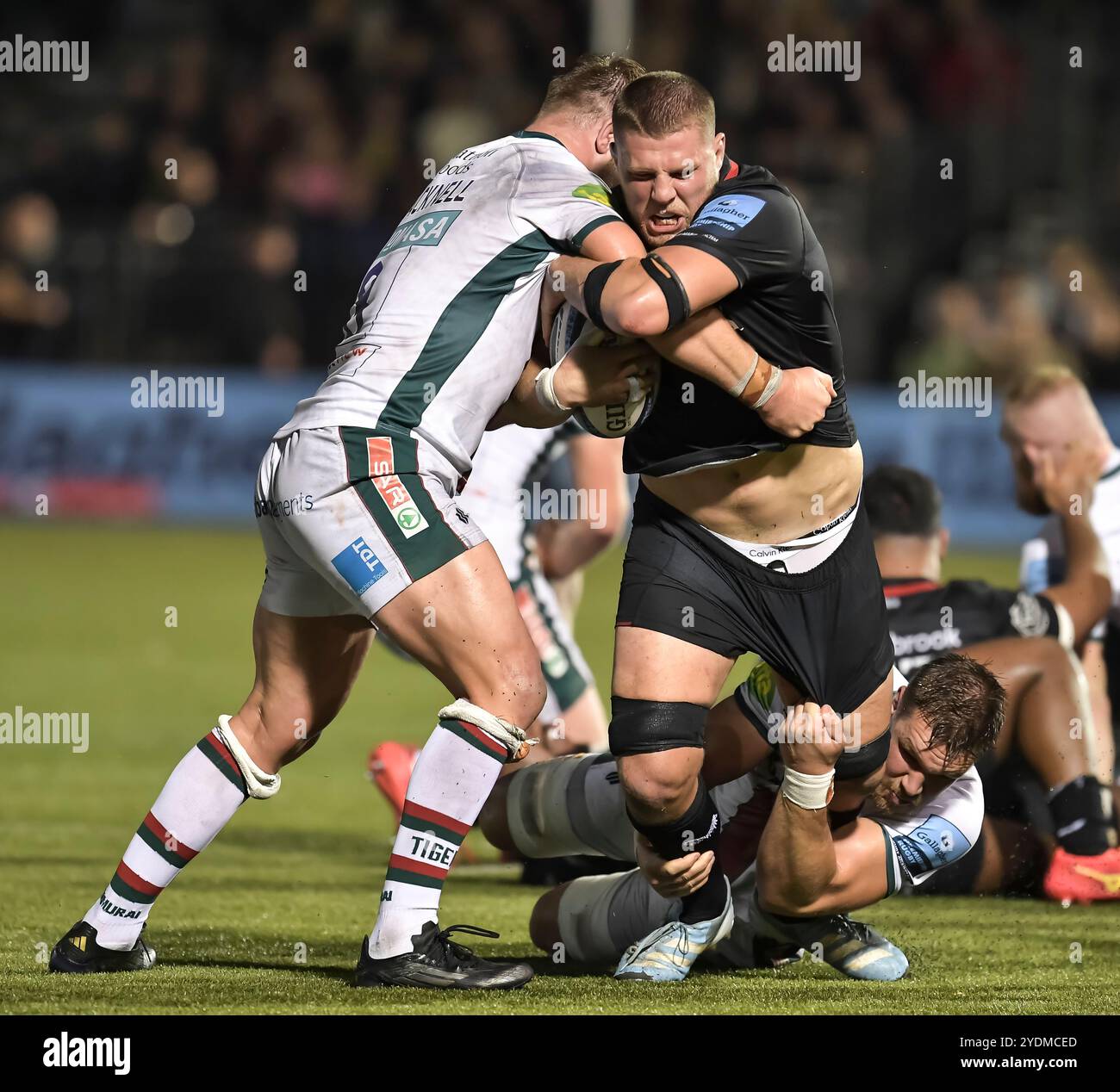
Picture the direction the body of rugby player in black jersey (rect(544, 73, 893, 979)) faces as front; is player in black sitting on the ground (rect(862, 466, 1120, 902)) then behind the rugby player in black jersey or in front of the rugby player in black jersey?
behind

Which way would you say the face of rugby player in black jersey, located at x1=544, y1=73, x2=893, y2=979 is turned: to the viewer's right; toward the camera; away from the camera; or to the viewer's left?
toward the camera

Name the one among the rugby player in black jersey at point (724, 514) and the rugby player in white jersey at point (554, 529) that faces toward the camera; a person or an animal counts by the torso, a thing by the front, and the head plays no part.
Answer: the rugby player in black jersey

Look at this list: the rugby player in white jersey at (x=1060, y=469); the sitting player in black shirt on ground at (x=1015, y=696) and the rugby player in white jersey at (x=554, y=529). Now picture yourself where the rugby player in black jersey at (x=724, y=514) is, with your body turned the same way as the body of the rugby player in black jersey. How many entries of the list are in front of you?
0

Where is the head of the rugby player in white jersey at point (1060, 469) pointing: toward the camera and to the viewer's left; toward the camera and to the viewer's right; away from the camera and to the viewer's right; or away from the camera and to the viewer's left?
toward the camera and to the viewer's left

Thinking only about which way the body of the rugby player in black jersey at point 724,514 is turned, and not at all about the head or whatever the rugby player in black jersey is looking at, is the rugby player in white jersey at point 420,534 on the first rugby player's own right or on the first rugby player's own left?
on the first rugby player's own right

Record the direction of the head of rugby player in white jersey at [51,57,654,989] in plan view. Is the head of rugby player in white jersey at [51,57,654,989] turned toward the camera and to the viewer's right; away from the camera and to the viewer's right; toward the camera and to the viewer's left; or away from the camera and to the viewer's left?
away from the camera and to the viewer's right

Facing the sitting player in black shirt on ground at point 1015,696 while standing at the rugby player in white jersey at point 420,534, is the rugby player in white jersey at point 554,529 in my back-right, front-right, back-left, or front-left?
front-left

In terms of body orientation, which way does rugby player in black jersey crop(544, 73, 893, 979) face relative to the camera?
toward the camera
